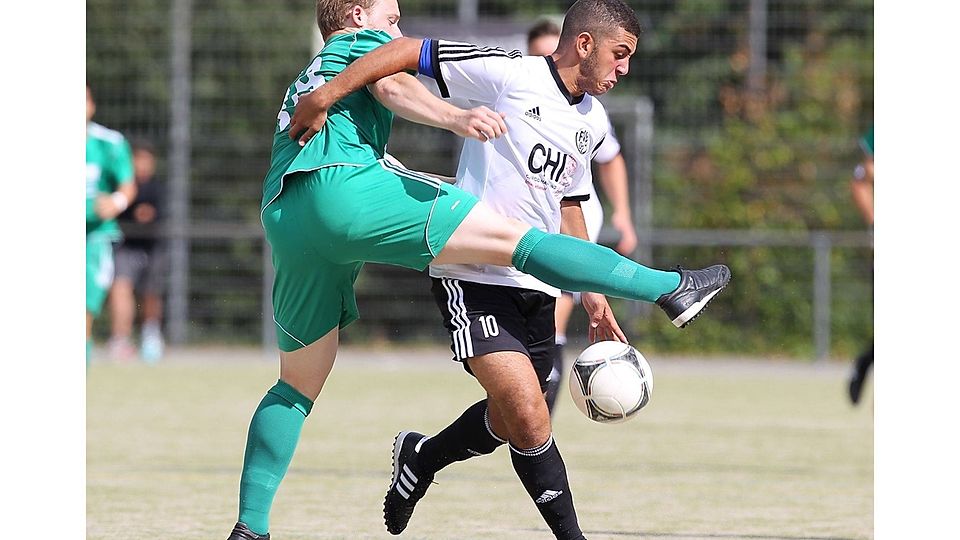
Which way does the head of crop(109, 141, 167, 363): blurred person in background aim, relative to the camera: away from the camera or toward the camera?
toward the camera

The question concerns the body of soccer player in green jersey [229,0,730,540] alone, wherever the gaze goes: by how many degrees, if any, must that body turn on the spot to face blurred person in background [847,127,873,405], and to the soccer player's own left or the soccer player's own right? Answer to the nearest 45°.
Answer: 0° — they already face them

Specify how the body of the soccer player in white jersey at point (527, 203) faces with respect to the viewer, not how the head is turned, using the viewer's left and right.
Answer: facing the viewer and to the right of the viewer

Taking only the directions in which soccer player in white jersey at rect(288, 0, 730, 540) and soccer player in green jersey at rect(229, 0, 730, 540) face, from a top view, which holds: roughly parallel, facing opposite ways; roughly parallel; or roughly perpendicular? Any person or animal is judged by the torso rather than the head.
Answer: roughly perpendicular

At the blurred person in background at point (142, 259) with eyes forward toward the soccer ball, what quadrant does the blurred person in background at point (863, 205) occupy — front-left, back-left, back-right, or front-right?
front-left

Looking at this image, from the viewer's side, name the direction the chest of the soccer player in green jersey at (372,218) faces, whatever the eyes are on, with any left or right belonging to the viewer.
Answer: facing away from the viewer and to the right of the viewer

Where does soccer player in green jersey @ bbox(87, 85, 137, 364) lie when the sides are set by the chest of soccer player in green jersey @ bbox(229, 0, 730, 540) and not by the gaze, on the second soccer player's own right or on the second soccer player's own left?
on the second soccer player's own left

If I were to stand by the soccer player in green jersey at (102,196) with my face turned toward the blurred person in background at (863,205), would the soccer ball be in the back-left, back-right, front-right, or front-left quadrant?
front-right

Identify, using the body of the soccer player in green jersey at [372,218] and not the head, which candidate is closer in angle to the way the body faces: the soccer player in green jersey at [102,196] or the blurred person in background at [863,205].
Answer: the blurred person in background

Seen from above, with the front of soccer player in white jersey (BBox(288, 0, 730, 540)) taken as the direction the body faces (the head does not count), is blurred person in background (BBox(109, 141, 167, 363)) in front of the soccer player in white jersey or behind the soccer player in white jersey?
behind

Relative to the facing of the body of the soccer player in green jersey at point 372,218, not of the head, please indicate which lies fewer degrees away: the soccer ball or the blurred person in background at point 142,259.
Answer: the soccer ball

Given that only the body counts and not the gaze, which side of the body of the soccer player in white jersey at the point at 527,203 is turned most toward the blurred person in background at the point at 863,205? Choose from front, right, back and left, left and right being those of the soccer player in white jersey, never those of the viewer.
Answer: left

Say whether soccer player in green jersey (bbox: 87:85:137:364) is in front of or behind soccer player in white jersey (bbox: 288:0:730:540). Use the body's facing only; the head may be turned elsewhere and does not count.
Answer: behind
